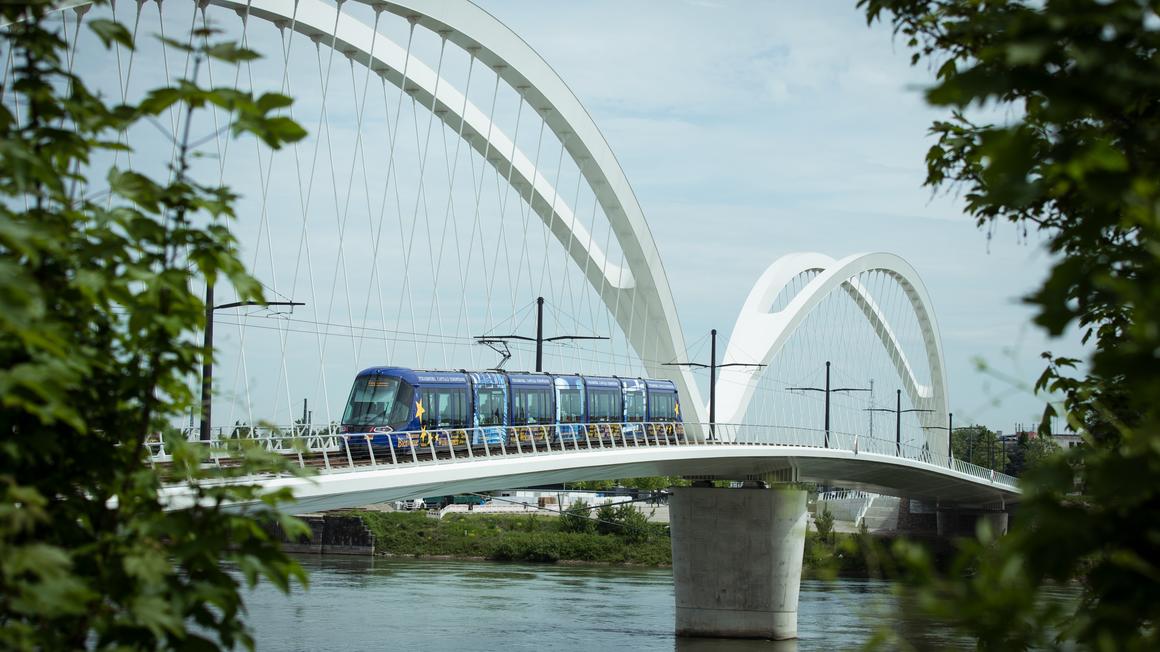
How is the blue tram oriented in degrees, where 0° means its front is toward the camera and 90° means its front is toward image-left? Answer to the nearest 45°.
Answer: approximately 45°
